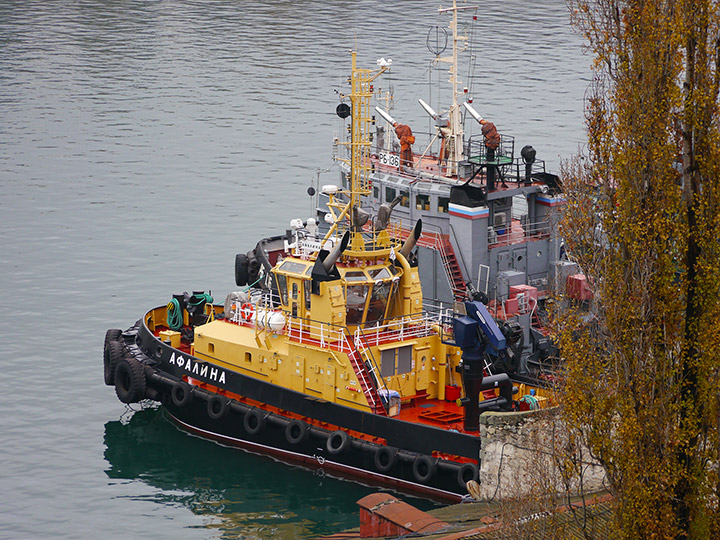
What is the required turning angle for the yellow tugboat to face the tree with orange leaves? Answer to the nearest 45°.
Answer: approximately 135° to its left

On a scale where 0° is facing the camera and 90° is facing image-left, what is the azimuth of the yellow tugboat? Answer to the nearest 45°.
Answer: approximately 135°
